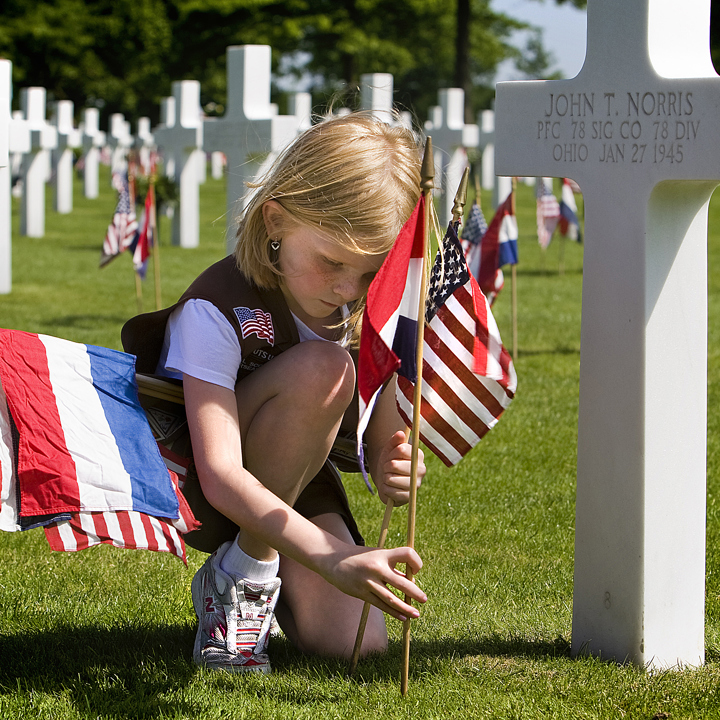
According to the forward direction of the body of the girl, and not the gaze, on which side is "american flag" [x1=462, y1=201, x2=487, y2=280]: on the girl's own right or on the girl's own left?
on the girl's own left

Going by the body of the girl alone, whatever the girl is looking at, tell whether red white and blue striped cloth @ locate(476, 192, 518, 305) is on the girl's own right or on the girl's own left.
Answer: on the girl's own left

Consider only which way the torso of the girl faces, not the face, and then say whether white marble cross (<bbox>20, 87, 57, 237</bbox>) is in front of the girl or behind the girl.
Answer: behind

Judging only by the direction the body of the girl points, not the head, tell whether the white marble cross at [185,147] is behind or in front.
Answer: behind

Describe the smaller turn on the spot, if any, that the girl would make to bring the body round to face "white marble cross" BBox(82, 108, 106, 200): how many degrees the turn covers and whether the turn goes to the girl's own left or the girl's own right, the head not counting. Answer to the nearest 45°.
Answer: approximately 135° to the girl's own left

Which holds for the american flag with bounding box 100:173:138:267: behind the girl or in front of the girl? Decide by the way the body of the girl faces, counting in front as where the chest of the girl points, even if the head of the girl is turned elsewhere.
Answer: behind

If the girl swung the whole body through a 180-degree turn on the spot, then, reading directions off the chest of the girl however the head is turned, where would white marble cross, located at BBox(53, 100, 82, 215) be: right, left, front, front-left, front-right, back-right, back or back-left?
front-right

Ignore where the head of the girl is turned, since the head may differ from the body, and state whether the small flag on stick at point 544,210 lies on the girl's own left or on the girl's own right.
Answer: on the girl's own left

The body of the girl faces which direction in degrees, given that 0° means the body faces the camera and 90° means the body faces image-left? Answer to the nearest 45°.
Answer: approximately 315°

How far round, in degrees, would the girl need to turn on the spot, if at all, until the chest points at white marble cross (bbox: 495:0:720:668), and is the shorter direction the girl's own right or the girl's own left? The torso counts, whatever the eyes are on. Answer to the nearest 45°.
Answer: approximately 45° to the girl's own left
